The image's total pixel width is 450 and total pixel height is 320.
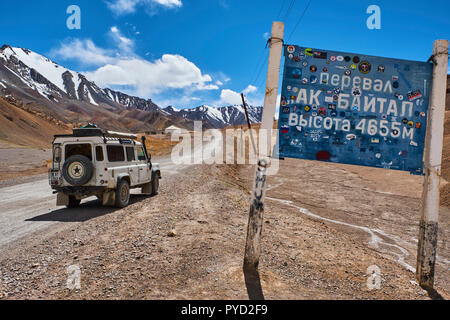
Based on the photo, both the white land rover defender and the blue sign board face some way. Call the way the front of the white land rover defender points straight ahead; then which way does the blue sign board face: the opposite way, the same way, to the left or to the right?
the opposite way

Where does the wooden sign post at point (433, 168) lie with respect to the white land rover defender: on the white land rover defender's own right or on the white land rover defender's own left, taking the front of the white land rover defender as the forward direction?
on the white land rover defender's own right

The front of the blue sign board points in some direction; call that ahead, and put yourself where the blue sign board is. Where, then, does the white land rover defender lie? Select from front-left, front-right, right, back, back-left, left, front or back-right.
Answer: right

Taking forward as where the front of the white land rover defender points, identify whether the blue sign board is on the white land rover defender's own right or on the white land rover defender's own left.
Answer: on the white land rover defender's own right

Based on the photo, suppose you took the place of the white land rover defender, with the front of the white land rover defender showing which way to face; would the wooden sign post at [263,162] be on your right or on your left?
on your right

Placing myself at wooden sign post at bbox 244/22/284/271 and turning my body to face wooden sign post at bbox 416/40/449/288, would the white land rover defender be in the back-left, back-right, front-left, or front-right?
back-left

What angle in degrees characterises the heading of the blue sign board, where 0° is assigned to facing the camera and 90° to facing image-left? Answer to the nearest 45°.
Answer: approximately 0°
